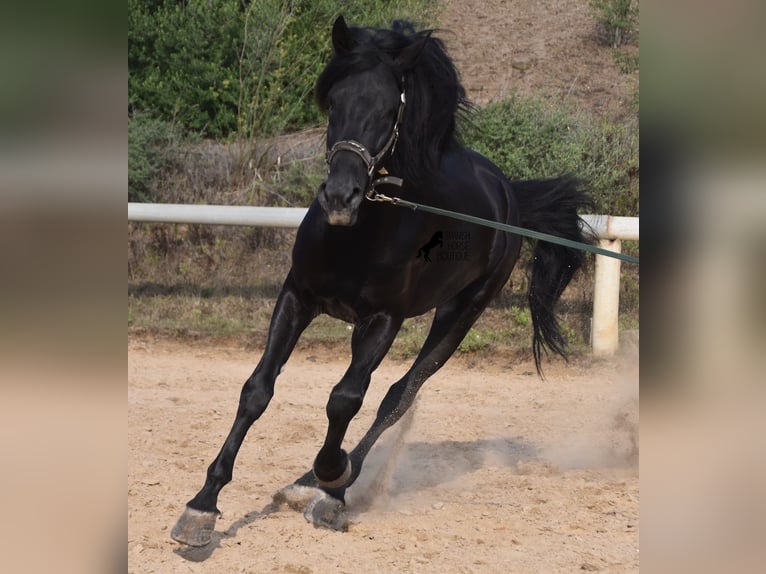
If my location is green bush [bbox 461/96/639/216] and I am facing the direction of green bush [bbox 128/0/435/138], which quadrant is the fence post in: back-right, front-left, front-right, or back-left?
back-left

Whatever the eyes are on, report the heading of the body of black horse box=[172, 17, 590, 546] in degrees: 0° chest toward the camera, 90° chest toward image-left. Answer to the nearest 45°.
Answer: approximately 45°

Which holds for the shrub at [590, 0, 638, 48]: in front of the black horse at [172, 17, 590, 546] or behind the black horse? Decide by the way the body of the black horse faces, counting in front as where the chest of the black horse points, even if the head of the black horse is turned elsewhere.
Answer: behind

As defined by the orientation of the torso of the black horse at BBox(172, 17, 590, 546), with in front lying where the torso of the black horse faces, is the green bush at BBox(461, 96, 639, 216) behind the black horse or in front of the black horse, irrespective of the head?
behind

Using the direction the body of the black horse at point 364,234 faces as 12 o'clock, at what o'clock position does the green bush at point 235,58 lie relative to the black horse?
The green bush is roughly at 4 o'clock from the black horse.

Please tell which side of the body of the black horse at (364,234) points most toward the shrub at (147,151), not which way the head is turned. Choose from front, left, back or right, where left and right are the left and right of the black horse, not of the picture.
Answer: right
